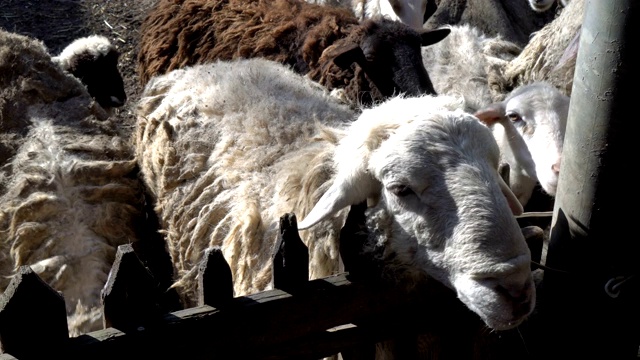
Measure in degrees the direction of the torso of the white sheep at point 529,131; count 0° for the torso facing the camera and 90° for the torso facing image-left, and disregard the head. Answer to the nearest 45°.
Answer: approximately 315°

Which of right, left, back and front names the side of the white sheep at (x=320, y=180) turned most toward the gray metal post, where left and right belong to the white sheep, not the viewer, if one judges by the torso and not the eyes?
front

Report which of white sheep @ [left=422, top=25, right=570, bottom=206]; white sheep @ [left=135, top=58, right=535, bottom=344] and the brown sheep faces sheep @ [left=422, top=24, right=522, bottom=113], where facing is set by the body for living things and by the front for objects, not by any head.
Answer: the brown sheep

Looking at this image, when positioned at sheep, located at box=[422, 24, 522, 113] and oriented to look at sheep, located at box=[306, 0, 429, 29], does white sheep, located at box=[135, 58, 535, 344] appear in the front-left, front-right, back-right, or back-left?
back-left

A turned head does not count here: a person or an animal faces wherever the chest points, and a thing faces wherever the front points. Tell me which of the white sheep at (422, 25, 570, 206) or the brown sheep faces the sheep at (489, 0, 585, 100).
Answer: the brown sheep

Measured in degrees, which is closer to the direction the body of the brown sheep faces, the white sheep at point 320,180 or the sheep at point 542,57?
the sheep

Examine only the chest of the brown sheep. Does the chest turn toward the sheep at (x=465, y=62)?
yes

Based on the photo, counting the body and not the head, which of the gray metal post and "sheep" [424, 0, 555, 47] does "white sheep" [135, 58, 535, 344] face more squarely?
the gray metal post

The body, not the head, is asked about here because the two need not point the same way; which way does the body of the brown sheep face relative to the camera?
to the viewer's right

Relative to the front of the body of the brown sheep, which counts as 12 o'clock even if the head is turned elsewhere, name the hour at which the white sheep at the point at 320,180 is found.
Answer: The white sheep is roughly at 3 o'clock from the brown sheep.
